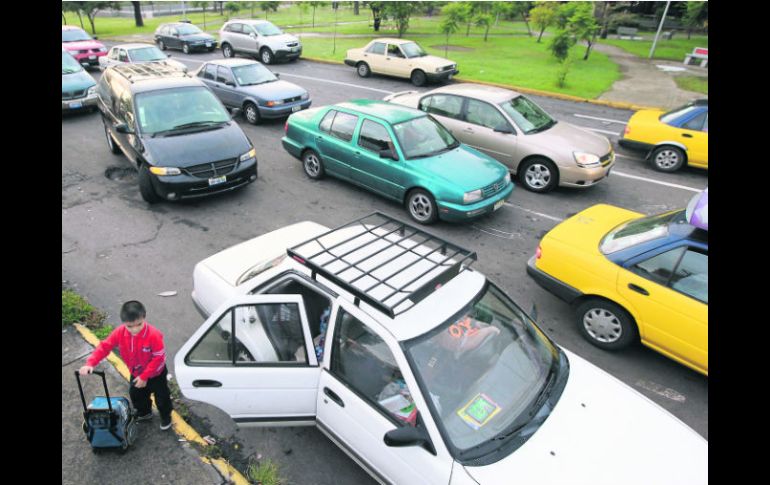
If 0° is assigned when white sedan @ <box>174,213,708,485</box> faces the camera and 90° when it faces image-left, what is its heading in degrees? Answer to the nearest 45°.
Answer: approximately 315°

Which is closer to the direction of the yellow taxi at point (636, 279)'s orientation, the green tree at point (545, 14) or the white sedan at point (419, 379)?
the white sedan

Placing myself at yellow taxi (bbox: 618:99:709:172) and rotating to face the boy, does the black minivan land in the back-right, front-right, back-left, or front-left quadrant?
front-right

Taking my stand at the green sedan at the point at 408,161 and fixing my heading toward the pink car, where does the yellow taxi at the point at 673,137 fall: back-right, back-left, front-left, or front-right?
back-right

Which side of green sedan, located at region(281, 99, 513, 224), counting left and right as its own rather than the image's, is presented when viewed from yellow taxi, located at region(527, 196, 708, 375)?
front

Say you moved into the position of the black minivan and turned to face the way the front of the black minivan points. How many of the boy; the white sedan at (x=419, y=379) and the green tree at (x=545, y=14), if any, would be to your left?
1

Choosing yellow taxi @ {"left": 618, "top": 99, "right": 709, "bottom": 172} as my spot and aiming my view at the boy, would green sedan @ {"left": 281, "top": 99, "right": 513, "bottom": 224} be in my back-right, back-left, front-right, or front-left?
front-right

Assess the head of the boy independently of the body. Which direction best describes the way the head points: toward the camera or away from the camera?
toward the camera

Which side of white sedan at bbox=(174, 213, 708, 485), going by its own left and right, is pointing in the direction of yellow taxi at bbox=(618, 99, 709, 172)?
left

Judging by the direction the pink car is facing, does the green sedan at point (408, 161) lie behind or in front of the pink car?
in front

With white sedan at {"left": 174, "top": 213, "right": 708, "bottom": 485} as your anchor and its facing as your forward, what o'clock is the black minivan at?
The black minivan is roughly at 6 o'clock from the white sedan.

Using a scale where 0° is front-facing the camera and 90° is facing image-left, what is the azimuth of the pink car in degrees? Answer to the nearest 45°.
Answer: approximately 315°

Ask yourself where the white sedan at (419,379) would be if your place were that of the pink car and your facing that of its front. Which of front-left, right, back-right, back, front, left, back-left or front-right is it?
front-right

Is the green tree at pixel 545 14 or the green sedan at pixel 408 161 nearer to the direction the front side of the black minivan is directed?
the green sedan
